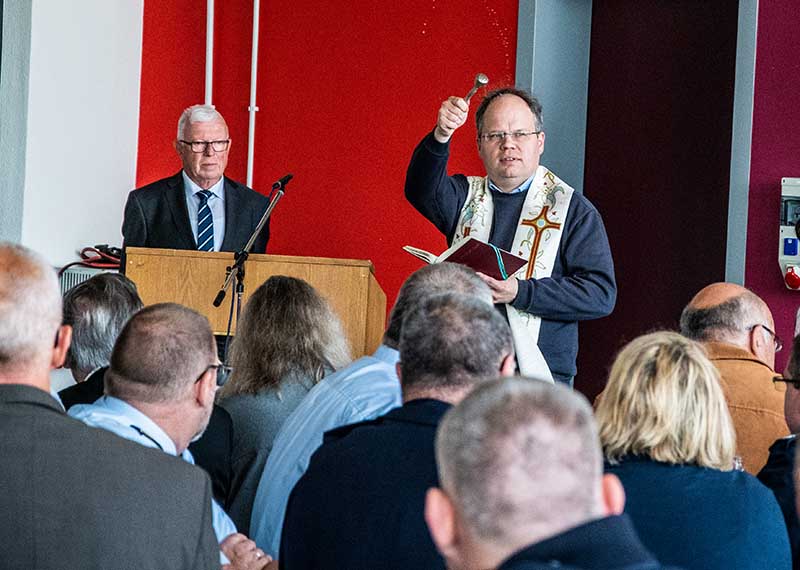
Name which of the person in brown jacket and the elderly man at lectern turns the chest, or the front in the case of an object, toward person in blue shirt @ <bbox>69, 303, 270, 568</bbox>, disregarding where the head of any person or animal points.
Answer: the elderly man at lectern

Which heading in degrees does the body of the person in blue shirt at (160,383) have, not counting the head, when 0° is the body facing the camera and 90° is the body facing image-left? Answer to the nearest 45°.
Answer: approximately 225°

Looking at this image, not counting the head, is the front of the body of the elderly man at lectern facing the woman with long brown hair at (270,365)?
yes

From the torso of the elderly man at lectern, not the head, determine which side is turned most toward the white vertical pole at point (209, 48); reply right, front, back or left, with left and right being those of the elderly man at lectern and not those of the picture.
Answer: back

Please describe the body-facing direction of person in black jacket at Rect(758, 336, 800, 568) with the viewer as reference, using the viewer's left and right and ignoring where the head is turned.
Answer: facing away from the viewer and to the left of the viewer

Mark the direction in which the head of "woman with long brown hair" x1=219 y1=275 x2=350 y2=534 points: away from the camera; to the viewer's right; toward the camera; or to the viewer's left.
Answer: away from the camera

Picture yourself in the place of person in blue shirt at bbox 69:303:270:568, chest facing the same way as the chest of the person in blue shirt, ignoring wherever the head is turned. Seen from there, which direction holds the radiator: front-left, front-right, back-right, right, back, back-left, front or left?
front-left

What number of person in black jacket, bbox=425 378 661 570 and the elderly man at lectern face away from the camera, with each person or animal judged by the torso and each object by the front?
1

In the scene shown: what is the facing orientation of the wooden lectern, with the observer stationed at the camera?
facing the viewer

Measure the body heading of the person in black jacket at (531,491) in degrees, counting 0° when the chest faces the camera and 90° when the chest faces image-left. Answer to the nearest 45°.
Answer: approximately 180°

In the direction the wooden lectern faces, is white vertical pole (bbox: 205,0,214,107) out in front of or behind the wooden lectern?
behind

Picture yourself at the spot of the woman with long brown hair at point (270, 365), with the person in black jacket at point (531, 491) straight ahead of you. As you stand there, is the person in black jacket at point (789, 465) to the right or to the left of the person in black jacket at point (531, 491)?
left

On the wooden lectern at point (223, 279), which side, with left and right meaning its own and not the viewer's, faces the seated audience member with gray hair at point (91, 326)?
front

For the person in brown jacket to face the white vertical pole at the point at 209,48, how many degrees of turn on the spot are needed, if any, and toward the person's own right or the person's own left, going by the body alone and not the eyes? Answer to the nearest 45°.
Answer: approximately 90° to the person's own left

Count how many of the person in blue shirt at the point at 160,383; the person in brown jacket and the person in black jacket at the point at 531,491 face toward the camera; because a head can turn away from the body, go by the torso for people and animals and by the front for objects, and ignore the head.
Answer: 0

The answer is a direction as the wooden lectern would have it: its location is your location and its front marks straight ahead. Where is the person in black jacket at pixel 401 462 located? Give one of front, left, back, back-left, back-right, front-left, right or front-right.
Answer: front

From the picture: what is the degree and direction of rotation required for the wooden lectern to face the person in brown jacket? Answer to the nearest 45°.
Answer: approximately 45° to its left

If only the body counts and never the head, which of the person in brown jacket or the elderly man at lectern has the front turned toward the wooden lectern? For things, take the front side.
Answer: the elderly man at lectern
